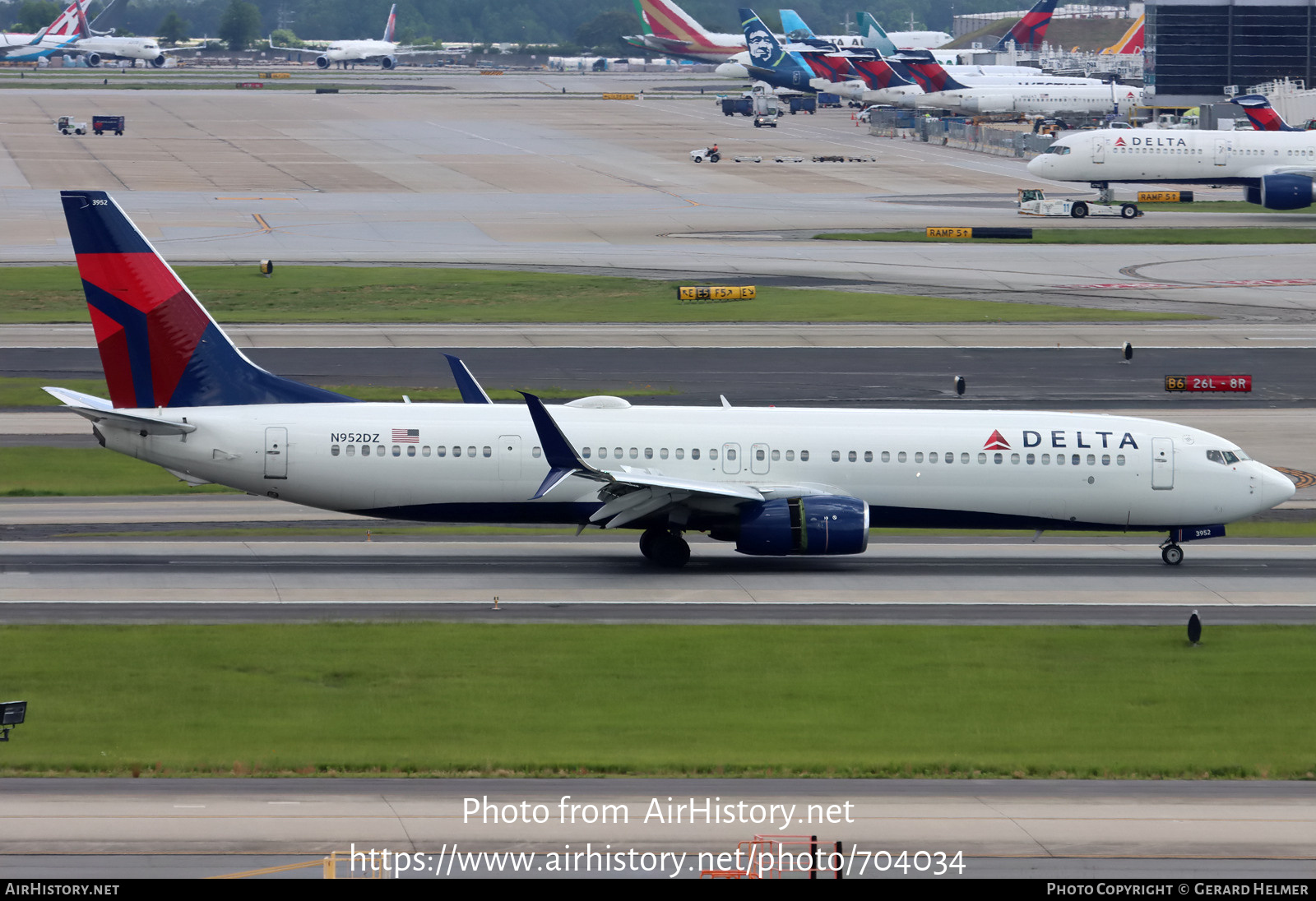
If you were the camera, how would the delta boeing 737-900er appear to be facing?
facing to the right of the viewer
